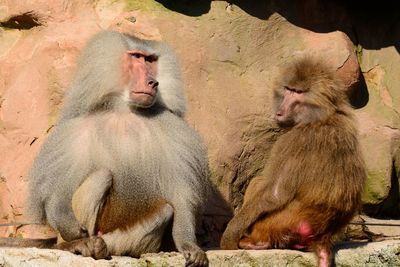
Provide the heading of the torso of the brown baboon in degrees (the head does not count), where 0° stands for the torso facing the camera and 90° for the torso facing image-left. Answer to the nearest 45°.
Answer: approximately 90°

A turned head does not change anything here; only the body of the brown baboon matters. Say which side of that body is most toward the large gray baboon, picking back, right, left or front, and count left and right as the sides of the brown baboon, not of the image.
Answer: front

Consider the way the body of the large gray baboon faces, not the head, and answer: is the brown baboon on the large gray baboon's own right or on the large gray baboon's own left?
on the large gray baboon's own left

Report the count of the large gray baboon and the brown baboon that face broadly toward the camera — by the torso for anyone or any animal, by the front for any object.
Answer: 1

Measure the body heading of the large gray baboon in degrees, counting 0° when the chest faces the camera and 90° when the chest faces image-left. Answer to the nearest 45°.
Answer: approximately 0°

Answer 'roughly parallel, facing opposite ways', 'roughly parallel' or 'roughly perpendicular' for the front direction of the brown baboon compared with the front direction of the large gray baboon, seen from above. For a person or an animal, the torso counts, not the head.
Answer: roughly perpendicular
